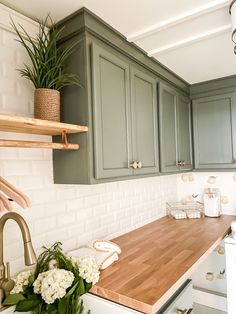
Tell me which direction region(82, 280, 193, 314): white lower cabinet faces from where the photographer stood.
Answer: facing the viewer and to the right of the viewer

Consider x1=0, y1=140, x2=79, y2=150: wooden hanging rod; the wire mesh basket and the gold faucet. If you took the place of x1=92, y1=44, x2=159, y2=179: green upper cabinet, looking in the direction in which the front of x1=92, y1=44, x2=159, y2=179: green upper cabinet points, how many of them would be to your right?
2

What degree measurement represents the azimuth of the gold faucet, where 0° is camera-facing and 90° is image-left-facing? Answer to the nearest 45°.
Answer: approximately 315°

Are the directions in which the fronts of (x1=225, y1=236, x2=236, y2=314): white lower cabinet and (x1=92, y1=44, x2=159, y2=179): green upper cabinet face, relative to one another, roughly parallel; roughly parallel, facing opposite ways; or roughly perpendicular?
roughly perpendicular

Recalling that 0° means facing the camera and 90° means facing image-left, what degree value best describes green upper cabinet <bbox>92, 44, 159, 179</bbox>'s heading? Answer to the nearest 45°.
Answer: approximately 315°

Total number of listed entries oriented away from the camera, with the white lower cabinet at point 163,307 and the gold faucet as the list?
0

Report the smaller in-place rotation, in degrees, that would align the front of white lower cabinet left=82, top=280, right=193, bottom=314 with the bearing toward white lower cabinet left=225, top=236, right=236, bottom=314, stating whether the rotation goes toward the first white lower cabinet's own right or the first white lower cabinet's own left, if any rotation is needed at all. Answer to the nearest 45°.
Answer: approximately 90° to the first white lower cabinet's own left

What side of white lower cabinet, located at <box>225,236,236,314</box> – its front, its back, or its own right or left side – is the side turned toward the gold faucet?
front

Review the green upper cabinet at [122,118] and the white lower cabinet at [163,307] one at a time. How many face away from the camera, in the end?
0
